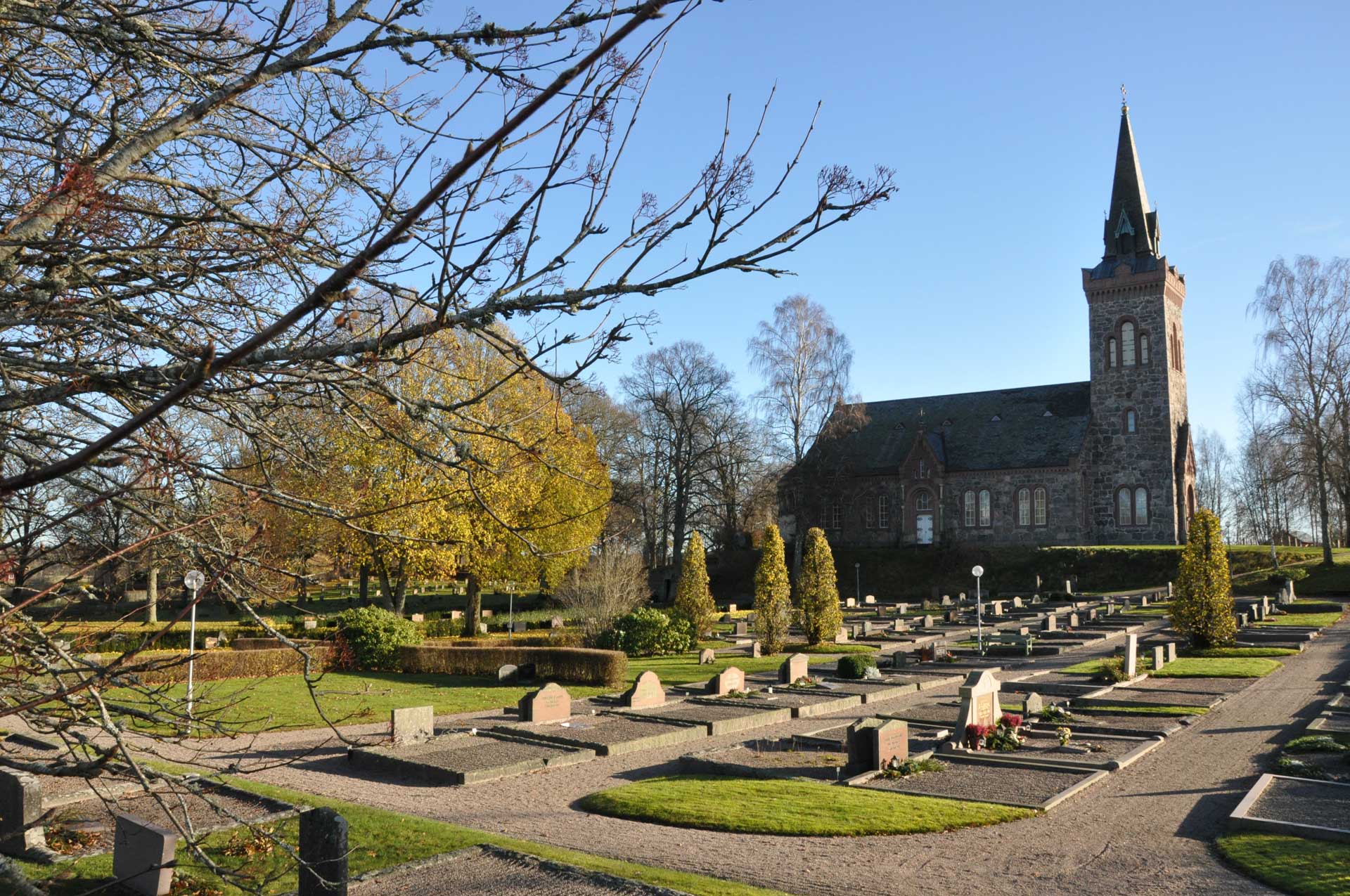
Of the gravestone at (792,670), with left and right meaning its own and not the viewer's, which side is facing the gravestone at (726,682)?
right

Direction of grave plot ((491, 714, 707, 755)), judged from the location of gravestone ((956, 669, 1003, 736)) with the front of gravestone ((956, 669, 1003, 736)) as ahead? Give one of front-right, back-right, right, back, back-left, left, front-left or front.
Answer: back-right

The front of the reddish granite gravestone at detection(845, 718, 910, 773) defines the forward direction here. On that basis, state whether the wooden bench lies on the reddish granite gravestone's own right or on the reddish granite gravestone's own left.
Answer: on the reddish granite gravestone's own left

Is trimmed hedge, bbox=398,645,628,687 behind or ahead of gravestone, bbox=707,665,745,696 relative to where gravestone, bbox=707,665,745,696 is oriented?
behind

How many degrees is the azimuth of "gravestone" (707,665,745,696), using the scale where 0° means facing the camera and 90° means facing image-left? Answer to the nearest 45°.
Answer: approximately 315°

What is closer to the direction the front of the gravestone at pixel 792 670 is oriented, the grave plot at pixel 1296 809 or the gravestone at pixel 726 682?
the grave plot
